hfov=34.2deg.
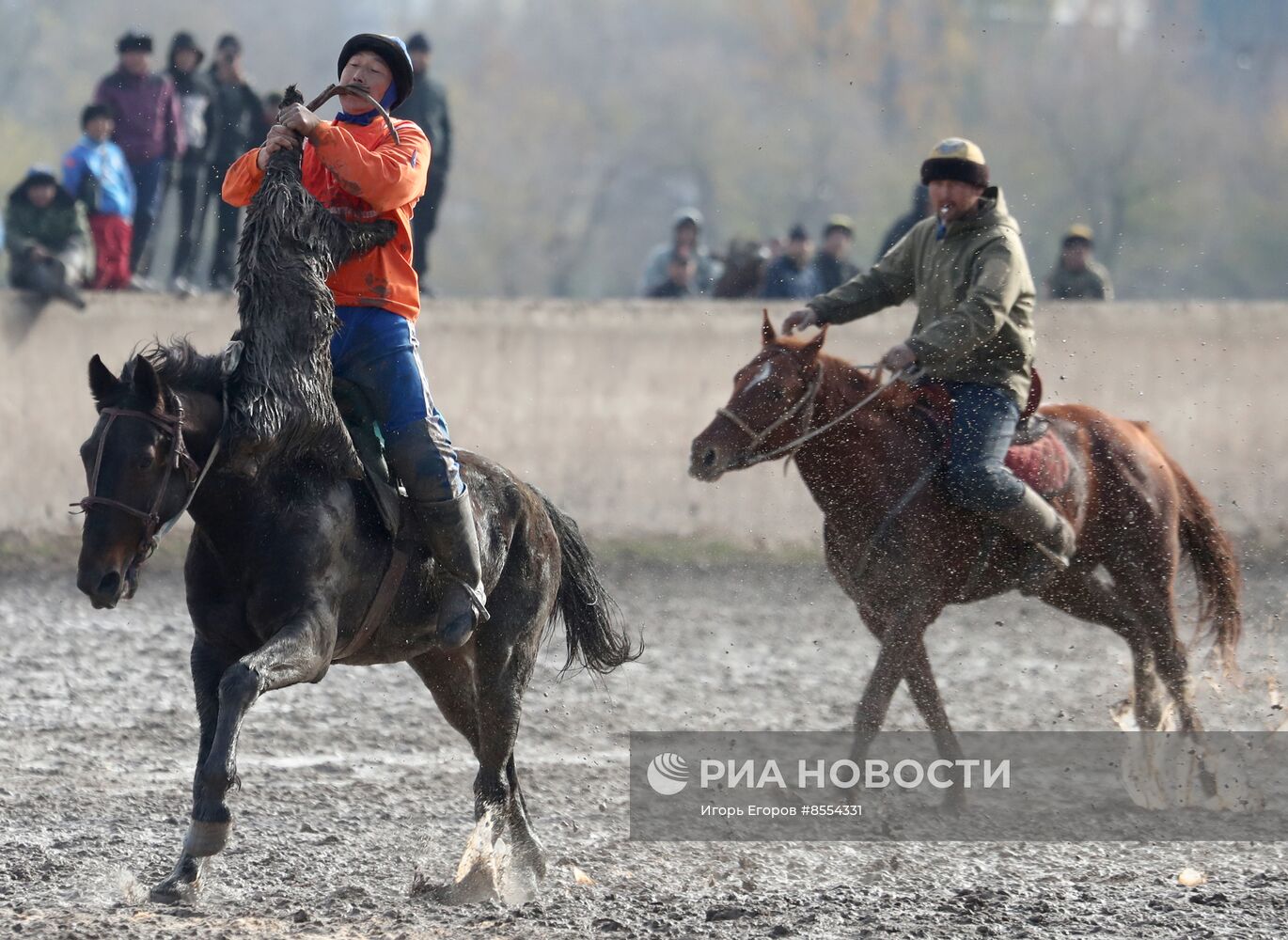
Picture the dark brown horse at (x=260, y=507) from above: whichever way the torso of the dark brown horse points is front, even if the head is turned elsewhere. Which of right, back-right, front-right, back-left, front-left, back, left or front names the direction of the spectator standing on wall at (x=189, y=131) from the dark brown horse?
back-right

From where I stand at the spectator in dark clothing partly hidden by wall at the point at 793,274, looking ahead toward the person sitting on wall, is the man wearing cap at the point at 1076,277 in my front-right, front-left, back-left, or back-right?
back-left

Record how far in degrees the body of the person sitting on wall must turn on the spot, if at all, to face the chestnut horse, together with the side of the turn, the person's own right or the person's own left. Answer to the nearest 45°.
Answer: approximately 45° to the person's own left

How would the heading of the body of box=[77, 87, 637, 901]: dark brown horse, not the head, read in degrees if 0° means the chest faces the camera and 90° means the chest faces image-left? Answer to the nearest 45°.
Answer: approximately 45°

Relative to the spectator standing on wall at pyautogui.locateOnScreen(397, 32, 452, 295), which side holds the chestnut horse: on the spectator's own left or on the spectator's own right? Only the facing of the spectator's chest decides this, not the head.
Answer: on the spectator's own left

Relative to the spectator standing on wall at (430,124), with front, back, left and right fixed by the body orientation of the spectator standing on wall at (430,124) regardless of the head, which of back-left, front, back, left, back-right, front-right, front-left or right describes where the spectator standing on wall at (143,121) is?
front-right

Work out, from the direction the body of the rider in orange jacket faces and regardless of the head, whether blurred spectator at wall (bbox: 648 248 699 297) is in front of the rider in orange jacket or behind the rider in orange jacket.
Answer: behind

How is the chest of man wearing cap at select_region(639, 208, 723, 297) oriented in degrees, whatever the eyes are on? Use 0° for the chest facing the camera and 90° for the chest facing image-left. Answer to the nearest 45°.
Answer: approximately 0°
